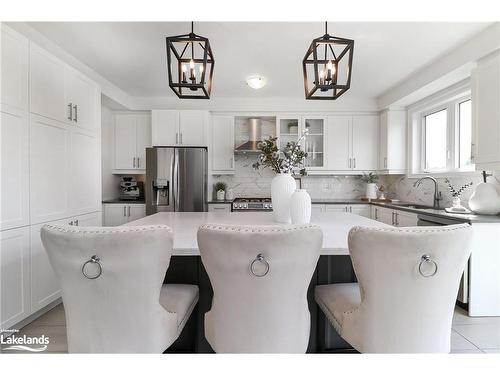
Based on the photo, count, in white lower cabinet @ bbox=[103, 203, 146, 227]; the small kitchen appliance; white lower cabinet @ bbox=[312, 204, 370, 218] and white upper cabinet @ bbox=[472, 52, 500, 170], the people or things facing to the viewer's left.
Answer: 1

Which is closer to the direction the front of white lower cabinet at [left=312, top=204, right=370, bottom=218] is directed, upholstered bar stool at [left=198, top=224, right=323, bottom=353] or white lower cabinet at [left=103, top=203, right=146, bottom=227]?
the upholstered bar stool

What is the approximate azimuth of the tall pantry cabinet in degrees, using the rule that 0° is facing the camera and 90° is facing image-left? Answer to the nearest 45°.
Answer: approximately 315°

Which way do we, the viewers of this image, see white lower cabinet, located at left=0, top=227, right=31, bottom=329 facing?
facing the viewer and to the right of the viewer

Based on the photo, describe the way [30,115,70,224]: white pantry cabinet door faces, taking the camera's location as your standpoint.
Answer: facing to the right of the viewer

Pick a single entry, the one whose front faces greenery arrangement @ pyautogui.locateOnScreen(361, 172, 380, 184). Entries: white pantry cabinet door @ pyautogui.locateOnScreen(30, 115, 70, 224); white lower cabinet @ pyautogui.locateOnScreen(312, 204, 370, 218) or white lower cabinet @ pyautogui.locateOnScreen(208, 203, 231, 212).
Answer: the white pantry cabinet door

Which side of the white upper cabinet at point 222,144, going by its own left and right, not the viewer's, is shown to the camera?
front

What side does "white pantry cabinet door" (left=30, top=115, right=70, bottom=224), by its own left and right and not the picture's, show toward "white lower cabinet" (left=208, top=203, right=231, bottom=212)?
left

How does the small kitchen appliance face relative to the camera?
toward the camera

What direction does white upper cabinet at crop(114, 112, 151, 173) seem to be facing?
toward the camera

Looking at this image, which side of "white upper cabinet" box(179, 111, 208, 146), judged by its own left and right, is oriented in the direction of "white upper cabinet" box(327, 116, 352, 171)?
left

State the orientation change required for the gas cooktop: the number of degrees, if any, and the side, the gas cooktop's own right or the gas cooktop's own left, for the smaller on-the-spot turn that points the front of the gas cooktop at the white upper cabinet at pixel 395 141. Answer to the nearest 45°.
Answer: approximately 90° to the gas cooktop's own left

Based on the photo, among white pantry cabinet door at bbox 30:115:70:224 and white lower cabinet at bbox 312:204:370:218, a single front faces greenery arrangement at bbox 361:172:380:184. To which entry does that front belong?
the white pantry cabinet door

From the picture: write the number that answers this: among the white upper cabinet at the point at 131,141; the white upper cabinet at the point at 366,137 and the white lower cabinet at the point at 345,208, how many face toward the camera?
3

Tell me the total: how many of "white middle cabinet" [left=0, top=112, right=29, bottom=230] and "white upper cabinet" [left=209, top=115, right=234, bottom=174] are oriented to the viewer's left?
0

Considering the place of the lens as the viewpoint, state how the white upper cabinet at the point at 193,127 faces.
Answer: facing the viewer
